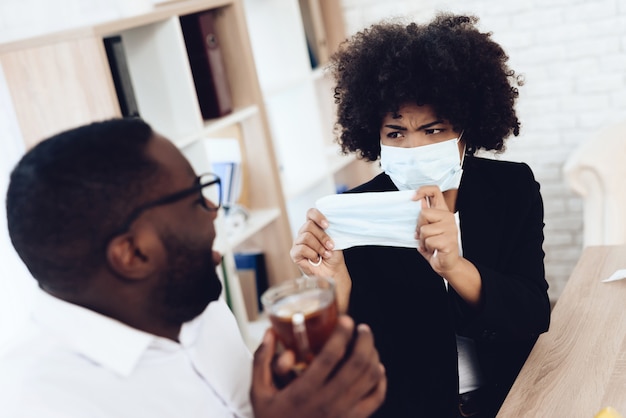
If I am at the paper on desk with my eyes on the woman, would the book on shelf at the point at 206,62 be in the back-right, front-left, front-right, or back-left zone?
front-right

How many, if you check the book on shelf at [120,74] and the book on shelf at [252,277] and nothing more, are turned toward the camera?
2

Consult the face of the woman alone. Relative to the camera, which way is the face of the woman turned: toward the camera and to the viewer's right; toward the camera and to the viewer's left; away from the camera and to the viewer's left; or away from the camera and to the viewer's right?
toward the camera and to the viewer's left

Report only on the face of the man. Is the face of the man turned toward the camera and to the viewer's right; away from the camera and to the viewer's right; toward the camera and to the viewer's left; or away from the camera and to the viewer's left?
away from the camera and to the viewer's right

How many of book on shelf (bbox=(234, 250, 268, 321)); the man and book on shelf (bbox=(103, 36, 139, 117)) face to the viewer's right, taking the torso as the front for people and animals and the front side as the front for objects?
1

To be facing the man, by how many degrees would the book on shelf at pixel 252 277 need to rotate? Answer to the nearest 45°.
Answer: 0° — it already faces them

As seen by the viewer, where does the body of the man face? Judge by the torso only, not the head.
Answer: to the viewer's right

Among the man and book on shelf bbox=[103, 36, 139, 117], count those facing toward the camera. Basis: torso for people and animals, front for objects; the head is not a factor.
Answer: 1

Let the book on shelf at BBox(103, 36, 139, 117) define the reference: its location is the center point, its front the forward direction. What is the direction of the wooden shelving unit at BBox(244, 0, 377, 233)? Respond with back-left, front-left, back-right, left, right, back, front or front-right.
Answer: back-left

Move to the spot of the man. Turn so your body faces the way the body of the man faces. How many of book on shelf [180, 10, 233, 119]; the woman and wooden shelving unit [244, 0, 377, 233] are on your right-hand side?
0

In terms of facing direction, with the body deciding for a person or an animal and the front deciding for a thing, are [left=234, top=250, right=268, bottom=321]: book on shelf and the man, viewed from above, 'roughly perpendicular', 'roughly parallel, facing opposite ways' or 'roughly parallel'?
roughly perpendicular

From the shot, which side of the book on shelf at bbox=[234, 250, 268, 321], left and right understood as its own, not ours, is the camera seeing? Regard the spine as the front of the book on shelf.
front

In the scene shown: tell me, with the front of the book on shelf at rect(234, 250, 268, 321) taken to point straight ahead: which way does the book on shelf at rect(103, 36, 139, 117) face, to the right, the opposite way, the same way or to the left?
the same way

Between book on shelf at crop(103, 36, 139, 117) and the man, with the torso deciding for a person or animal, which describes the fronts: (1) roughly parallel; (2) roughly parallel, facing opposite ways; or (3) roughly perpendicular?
roughly perpendicular

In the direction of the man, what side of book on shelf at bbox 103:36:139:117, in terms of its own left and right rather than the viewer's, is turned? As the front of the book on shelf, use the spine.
front
